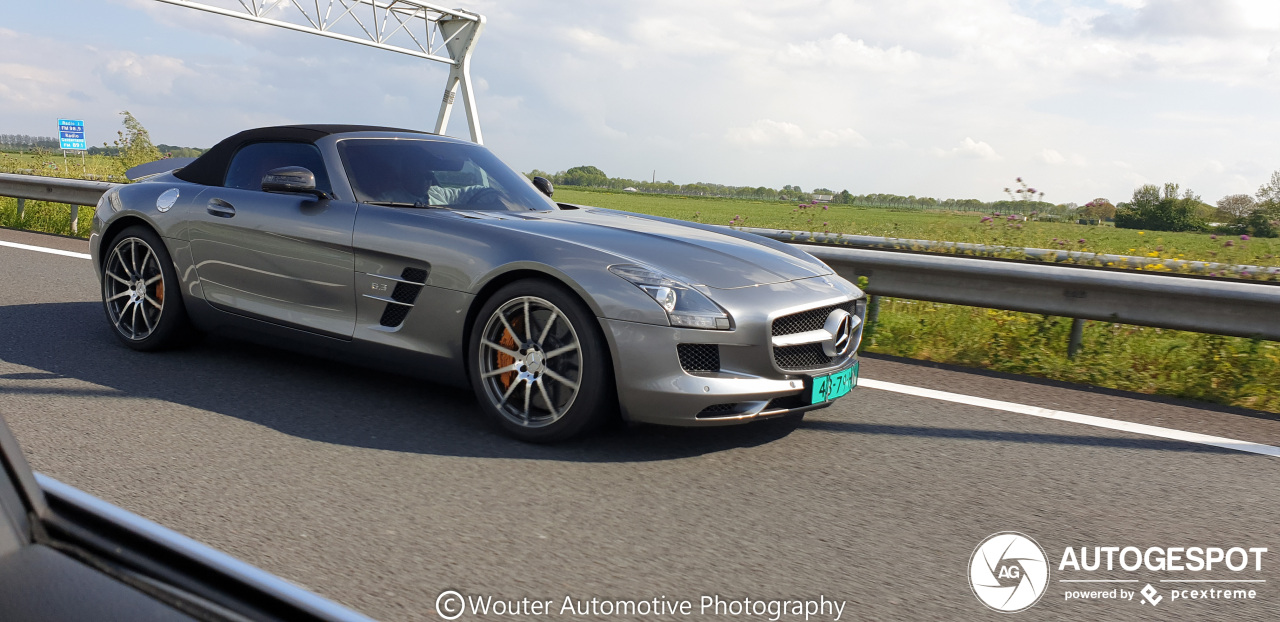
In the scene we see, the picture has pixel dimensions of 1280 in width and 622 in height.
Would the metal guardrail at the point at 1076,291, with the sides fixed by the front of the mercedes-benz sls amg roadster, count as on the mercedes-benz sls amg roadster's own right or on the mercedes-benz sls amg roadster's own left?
on the mercedes-benz sls amg roadster's own left

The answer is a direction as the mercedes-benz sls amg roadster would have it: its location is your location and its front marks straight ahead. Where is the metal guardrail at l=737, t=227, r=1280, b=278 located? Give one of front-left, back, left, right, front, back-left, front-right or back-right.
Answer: left

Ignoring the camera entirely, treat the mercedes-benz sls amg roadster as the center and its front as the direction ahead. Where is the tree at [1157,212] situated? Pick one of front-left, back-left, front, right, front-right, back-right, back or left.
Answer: left

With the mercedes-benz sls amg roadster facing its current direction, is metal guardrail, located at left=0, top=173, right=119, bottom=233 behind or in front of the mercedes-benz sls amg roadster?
behind

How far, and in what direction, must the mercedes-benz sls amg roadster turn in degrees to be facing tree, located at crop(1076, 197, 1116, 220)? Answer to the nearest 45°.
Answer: approximately 90° to its left

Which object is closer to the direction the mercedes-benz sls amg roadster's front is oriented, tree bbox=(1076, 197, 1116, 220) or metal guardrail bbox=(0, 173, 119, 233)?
the tree

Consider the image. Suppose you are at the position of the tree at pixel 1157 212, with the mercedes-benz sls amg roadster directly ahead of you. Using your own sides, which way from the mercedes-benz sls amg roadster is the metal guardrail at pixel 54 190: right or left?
right
